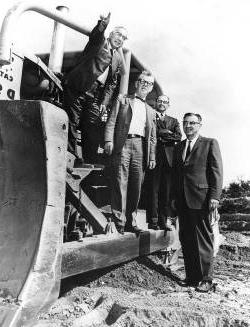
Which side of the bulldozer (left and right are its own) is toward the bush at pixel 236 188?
back

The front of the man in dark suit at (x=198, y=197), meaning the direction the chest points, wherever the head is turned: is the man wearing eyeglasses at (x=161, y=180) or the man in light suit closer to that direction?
the man in light suit

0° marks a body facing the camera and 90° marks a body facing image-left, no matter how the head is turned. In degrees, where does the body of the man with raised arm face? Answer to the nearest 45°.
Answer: approximately 315°

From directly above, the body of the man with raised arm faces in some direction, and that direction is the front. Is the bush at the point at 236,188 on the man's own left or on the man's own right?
on the man's own left

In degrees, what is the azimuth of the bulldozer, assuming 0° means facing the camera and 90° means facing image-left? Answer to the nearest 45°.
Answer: approximately 45°

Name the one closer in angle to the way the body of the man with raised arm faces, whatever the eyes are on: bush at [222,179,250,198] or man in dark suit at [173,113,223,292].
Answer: the man in dark suit

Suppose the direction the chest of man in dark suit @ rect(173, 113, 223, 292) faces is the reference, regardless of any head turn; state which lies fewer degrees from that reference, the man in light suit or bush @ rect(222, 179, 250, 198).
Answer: the man in light suit

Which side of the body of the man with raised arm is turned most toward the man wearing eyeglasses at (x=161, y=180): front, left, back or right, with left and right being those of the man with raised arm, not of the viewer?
left

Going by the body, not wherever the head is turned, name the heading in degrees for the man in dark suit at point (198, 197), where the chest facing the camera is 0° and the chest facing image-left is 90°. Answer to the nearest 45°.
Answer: approximately 45°
